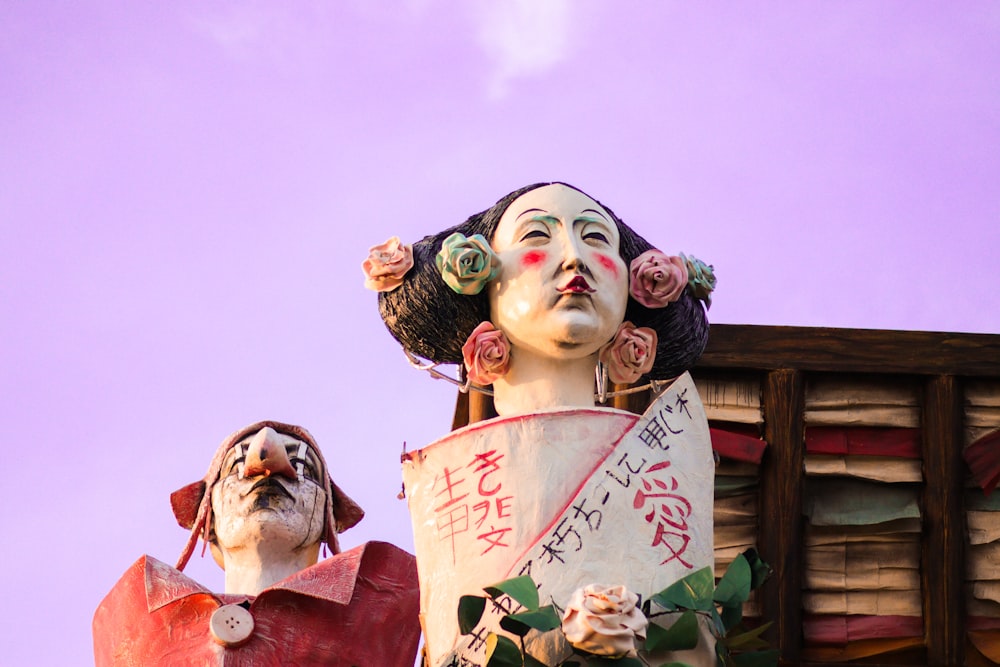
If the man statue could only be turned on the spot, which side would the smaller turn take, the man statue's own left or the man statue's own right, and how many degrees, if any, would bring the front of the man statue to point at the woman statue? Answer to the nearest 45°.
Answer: approximately 45° to the man statue's own left

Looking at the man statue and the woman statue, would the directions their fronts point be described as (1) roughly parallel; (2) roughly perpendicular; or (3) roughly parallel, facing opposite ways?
roughly parallel

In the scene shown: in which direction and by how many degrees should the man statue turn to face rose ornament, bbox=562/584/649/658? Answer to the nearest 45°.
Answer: approximately 45° to its left

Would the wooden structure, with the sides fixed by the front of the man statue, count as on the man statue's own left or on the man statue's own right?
on the man statue's own left

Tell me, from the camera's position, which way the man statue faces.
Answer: facing the viewer

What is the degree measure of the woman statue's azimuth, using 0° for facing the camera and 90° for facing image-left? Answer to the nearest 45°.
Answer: approximately 0°

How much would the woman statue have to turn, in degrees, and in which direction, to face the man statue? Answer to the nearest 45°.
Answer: approximately 135° to its right

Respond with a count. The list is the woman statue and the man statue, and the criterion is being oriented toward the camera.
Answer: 2

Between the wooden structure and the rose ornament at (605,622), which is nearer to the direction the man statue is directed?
the rose ornament
